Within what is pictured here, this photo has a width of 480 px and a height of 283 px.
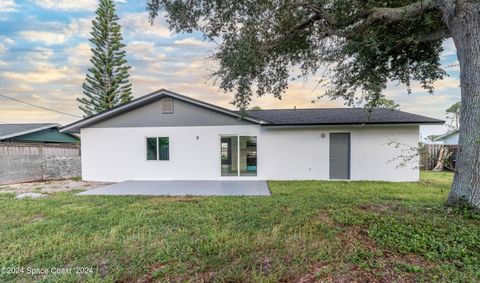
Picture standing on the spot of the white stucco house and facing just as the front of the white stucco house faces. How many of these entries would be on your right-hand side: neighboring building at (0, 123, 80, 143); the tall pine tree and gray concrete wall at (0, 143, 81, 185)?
0

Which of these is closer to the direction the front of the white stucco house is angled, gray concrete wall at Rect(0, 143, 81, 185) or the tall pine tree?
the tall pine tree

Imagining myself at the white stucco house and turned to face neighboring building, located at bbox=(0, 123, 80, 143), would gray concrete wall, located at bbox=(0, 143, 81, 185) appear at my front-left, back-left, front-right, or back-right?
front-left

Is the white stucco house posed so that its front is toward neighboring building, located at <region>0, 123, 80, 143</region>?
no

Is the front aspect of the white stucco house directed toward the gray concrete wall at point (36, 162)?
no

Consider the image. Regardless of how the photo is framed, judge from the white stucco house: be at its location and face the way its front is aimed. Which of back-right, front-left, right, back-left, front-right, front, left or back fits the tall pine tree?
front-left

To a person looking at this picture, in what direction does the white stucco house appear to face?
facing away from the viewer
